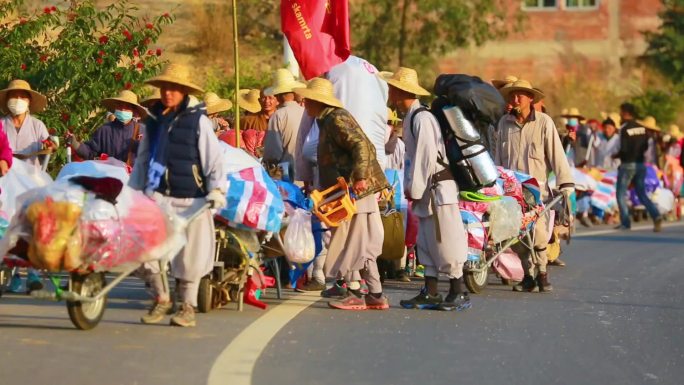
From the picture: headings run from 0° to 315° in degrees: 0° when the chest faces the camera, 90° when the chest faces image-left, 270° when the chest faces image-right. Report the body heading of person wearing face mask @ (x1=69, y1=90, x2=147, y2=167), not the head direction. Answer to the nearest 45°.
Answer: approximately 0°

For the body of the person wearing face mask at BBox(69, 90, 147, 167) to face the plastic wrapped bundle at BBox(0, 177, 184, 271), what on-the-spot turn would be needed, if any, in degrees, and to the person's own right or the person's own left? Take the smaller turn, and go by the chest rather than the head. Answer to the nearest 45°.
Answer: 0° — they already face it

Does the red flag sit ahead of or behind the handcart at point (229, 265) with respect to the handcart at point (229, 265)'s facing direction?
behind

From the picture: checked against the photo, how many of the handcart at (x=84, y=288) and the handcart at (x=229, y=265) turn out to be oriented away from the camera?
0

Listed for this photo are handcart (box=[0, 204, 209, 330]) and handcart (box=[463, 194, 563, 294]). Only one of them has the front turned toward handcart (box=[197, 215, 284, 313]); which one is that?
handcart (box=[463, 194, 563, 294])
